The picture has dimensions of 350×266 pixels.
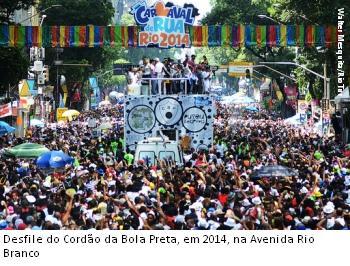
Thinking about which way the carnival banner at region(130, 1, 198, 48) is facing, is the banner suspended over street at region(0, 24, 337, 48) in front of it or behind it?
behind

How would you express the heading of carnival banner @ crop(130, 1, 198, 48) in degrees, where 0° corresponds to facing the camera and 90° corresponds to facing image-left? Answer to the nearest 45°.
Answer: approximately 0°

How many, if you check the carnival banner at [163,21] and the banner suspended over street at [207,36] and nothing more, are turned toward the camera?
2
